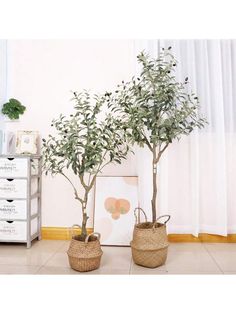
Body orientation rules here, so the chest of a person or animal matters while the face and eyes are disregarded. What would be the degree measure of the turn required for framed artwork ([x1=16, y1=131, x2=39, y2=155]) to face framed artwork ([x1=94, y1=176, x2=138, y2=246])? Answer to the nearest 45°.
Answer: approximately 90° to its left

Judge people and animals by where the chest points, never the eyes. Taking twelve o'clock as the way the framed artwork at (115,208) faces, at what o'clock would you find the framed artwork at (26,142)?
the framed artwork at (26,142) is roughly at 3 o'clock from the framed artwork at (115,208).

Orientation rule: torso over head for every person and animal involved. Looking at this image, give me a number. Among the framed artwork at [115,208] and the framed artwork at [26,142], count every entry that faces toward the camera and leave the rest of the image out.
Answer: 2

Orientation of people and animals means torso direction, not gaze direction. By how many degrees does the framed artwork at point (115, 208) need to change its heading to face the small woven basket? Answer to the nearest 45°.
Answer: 0° — it already faces it

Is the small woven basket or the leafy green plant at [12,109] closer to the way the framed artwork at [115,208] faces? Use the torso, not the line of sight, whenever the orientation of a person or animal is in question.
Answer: the small woven basket

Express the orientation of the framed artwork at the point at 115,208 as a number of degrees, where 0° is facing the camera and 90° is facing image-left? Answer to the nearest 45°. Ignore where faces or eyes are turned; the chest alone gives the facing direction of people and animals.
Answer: approximately 0°
